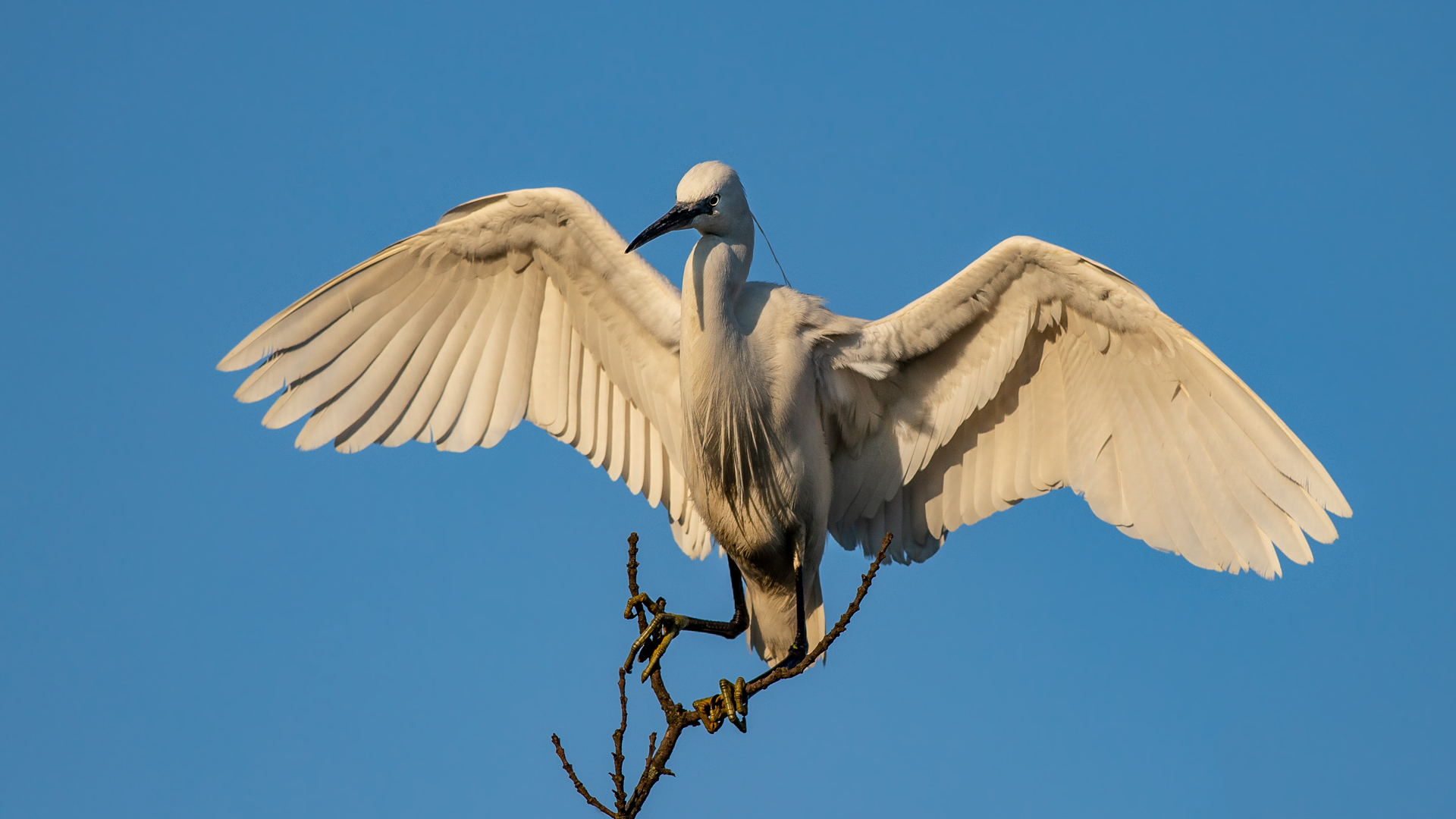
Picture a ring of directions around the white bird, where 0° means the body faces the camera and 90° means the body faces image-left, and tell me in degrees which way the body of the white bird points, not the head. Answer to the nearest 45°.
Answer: approximately 45°
